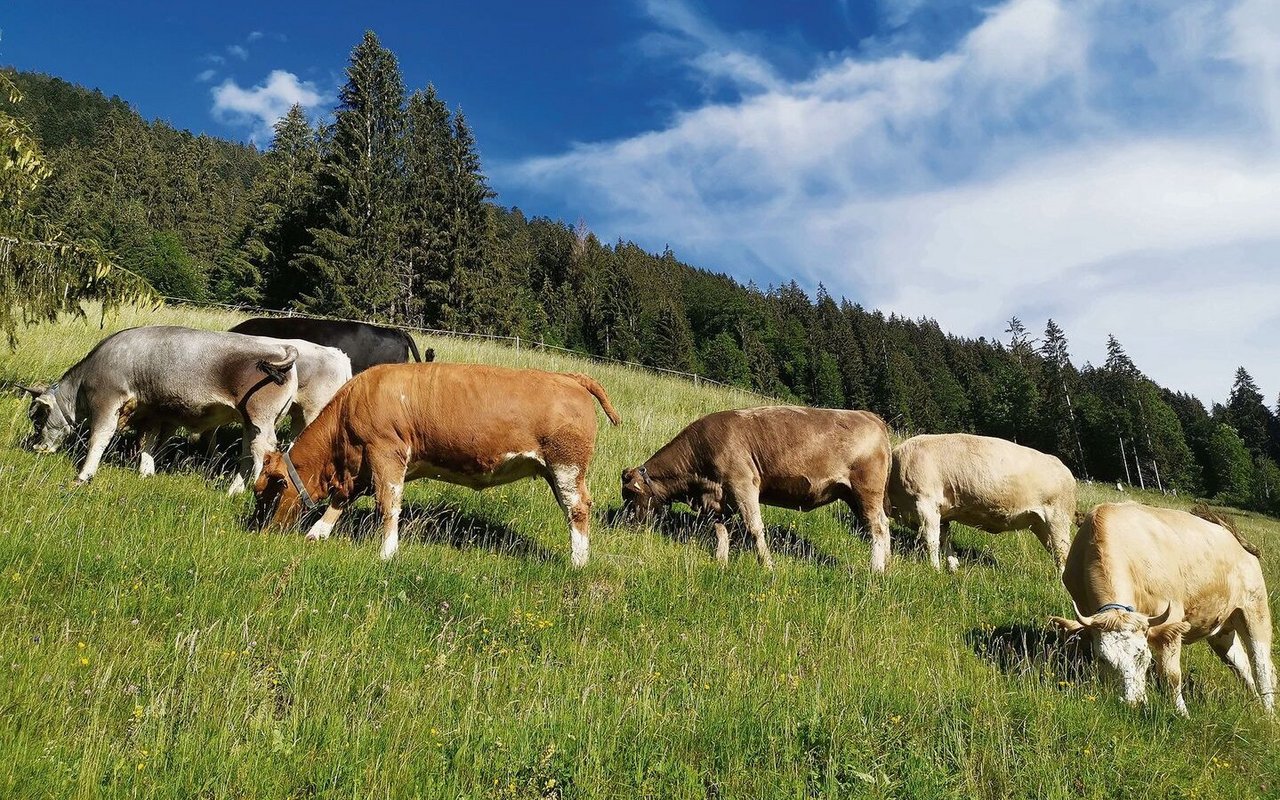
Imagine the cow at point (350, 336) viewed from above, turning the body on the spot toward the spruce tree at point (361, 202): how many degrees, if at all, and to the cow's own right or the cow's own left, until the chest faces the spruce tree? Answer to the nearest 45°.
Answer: approximately 90° to the cow's own right

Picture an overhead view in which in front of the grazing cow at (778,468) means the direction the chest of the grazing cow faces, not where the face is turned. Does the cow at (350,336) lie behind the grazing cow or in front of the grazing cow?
in front

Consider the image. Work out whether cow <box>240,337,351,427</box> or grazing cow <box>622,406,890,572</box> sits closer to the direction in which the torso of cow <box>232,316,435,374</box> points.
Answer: the cow

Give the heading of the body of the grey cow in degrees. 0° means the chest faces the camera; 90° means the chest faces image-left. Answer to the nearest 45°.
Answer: approximately 90°

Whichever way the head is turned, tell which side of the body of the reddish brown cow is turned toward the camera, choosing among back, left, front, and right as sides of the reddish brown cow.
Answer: left

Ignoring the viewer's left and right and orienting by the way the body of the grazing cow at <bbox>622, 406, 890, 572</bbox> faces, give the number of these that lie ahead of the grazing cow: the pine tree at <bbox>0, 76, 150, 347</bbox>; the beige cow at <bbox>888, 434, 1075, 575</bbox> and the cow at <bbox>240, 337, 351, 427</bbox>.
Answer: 2

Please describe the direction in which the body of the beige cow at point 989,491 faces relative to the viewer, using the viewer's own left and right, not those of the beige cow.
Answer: facing to the left of the viewer

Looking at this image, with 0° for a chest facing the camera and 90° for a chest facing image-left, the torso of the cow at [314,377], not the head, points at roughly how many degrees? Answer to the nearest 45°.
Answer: approximately 90°

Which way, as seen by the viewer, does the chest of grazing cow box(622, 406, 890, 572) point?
to the viewer's left
